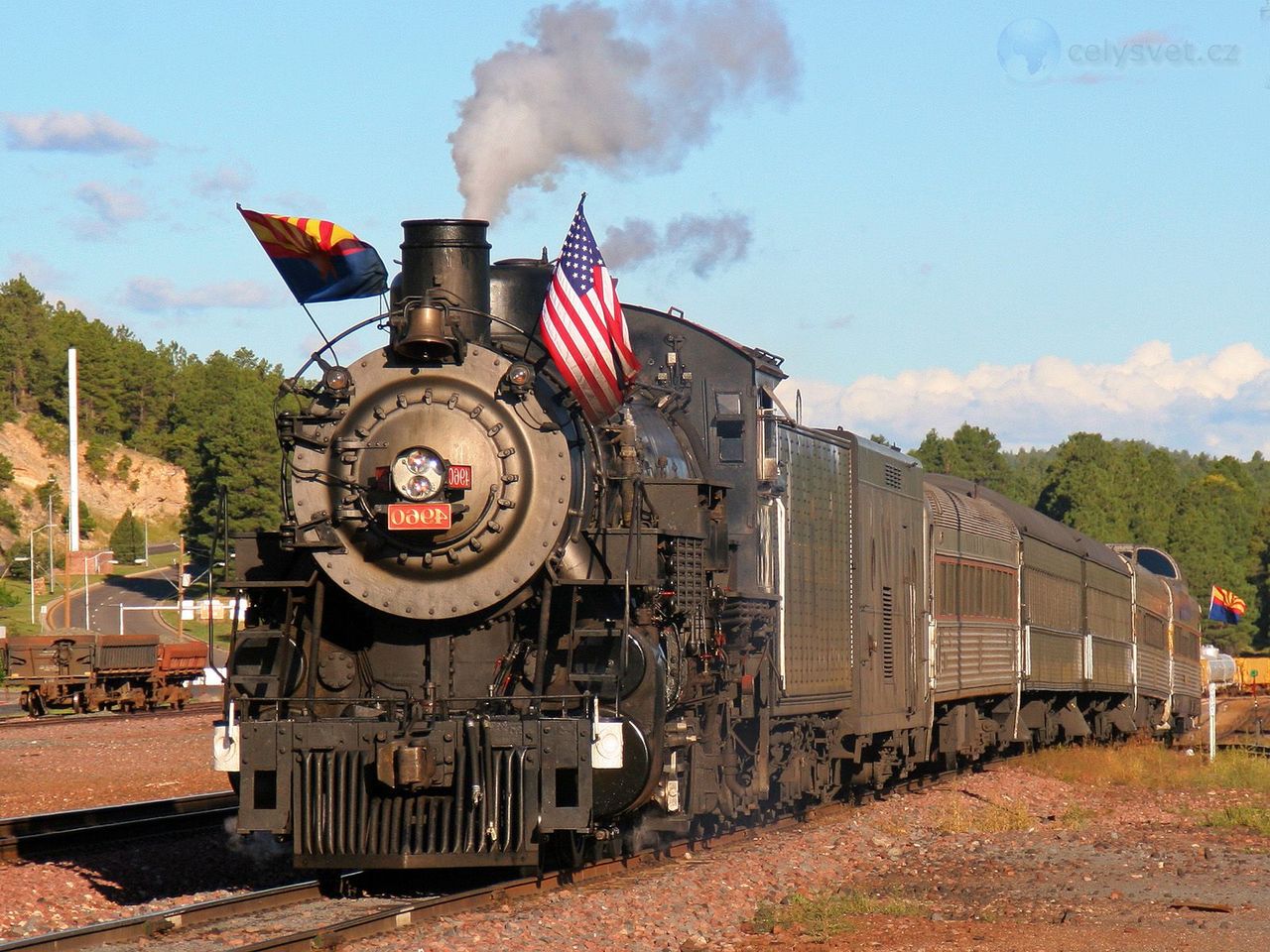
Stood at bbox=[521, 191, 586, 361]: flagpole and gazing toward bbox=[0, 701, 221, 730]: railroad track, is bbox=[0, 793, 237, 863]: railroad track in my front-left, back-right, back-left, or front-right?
front-left

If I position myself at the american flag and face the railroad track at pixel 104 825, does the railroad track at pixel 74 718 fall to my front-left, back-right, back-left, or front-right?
front-right

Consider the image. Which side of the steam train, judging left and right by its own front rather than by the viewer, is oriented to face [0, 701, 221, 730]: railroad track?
right

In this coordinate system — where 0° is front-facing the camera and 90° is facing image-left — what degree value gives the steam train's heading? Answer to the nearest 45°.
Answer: approximately 45°
